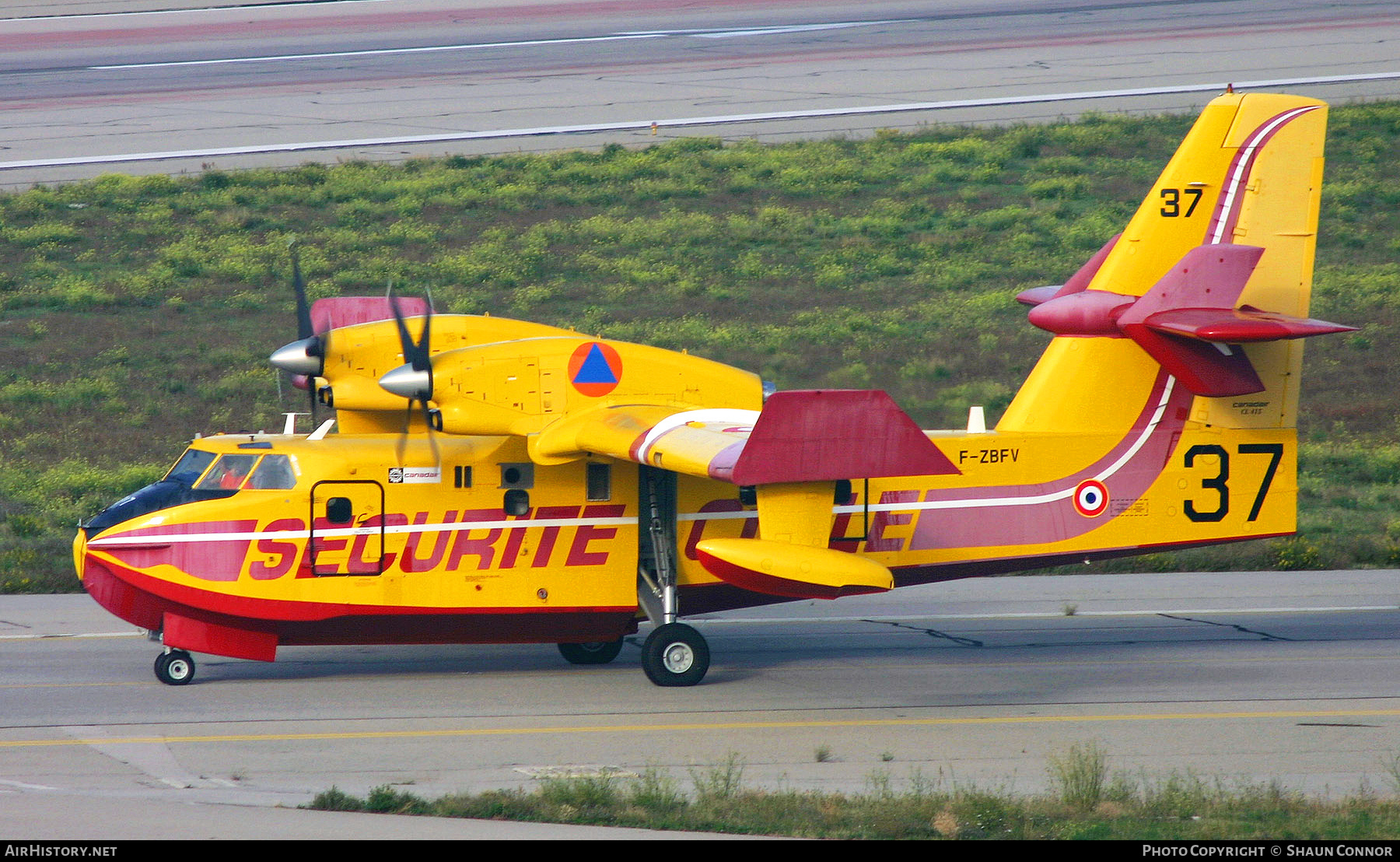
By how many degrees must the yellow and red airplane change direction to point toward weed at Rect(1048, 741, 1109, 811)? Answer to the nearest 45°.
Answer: approximately 135° to its left

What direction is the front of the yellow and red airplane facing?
to the viewer's left
